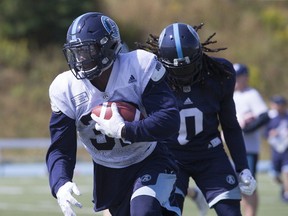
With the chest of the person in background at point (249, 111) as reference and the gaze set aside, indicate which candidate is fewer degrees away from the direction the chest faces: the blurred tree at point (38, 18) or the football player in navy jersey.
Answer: the football player in navy jersey

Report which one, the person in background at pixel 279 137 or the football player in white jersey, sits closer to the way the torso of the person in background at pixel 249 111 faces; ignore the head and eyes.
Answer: the football player in white jersey

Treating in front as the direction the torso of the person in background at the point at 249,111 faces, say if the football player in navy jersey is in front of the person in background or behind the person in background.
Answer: in front

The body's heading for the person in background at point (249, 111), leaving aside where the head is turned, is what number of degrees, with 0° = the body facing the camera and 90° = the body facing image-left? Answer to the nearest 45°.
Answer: approximately 45°

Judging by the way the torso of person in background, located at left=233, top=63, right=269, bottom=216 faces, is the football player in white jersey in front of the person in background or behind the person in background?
in front
